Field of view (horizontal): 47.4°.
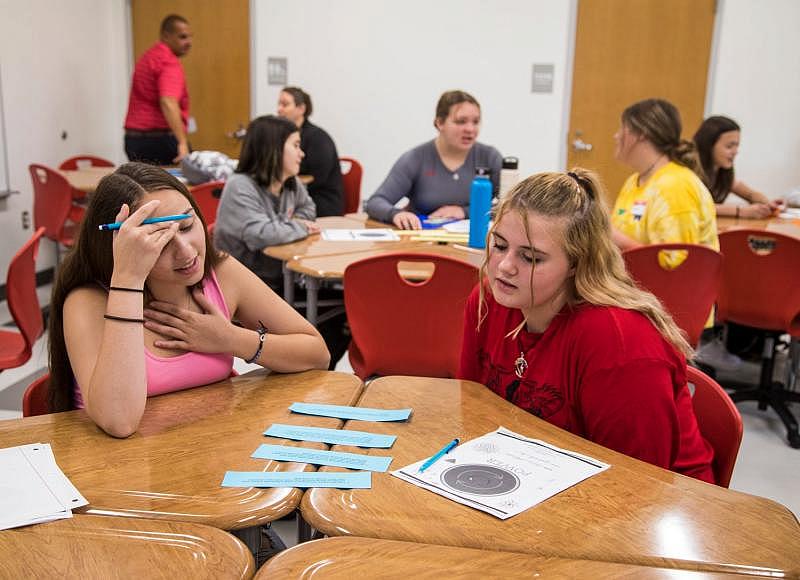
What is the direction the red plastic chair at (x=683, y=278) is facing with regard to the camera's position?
facing away from the viewer

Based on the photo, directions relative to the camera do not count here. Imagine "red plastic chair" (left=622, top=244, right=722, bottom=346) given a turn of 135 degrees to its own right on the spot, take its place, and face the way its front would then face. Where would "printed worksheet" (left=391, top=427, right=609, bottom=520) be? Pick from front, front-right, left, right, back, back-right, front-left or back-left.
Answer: front-right

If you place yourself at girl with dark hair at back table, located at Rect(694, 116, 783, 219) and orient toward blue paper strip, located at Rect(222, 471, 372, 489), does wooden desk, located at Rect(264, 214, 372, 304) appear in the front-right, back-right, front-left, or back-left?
front-right

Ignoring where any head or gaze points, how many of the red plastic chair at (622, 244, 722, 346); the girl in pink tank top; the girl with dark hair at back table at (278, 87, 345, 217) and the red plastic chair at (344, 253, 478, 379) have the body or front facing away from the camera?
2

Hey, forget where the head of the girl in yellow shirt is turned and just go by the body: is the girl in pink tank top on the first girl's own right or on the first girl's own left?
on the first girl's own left

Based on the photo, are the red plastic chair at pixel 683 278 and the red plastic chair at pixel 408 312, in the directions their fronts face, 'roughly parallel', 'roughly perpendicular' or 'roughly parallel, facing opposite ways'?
roughly parallel

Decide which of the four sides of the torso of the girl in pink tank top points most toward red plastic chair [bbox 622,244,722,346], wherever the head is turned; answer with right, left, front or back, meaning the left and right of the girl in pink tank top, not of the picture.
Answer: left

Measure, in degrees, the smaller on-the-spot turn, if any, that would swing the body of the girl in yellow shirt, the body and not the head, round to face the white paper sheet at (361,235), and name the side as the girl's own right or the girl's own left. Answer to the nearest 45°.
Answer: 0° — they already face it

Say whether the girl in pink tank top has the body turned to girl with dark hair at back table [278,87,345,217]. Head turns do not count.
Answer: no

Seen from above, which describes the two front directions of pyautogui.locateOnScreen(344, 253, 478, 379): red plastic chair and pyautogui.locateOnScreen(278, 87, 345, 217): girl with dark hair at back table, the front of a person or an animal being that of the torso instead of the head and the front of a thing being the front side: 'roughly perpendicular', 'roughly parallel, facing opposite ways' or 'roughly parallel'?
roughly perpendicular

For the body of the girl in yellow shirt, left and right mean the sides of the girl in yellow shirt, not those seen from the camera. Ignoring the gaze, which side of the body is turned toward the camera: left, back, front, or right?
left

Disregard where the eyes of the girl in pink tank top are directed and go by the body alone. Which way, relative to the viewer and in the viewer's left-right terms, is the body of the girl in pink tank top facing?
facing the viewer and to the right of the viewer

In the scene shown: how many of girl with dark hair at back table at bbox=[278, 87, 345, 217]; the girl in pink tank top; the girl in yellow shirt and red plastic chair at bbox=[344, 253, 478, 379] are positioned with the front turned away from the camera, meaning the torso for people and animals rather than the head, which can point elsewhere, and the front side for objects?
1

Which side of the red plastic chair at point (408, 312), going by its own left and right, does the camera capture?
back

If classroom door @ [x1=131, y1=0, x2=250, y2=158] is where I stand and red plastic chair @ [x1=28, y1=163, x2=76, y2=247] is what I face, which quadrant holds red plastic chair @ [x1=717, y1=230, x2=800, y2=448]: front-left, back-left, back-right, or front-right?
front-left
